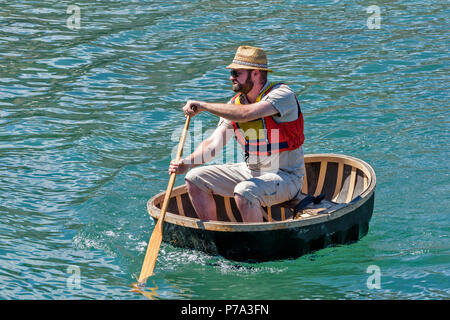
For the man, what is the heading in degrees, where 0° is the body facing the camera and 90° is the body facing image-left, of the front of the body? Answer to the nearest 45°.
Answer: approximately 45°
